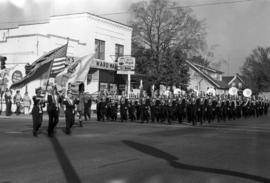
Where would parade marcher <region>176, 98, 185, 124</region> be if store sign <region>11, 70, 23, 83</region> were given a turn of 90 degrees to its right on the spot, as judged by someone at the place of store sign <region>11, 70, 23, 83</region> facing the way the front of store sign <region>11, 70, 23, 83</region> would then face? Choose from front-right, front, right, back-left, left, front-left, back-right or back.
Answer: back-left

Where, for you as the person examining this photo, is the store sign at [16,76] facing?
facing the viewer

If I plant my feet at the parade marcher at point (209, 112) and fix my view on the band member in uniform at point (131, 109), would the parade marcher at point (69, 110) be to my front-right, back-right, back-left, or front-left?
front-left

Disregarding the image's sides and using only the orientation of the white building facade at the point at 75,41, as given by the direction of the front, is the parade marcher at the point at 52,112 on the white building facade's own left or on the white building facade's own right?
on the white building facade's own right

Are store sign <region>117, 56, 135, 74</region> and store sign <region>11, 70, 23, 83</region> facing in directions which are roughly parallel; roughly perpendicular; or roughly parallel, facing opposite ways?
roughly parallel

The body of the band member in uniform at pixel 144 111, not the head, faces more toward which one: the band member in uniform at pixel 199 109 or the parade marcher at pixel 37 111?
the parade marcher

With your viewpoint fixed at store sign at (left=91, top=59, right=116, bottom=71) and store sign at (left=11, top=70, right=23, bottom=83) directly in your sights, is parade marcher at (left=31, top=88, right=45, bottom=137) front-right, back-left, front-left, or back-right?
front-left

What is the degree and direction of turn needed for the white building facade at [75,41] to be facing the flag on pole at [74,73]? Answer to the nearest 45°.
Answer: approximately 45° to its right

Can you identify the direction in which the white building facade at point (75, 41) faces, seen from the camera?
facing the viewer and to the right of the viewer

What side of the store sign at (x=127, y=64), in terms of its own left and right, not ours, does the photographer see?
front

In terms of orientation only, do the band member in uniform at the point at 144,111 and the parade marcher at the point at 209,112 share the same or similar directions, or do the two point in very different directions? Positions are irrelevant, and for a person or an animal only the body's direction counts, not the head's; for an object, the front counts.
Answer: same or similar directions

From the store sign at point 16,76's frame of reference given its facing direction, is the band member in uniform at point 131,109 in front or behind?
in front

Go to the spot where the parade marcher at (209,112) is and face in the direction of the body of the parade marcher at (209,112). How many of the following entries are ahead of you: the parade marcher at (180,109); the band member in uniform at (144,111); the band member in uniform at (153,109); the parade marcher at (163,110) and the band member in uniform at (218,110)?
4

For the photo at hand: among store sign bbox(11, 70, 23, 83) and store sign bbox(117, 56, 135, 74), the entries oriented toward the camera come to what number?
2

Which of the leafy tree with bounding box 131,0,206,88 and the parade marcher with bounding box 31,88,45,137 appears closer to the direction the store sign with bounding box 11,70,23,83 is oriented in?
the parade marcher

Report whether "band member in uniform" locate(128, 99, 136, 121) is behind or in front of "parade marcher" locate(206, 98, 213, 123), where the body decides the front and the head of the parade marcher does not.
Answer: in front

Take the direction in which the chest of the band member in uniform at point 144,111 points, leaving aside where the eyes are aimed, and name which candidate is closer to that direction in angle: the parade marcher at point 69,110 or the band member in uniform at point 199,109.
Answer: the parade marcher

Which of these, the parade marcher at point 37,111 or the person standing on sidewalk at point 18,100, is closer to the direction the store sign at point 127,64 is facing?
the parade marcher

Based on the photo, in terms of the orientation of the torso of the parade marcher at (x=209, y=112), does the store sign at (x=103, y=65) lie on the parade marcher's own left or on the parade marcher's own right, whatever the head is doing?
on the parade marcher's own right

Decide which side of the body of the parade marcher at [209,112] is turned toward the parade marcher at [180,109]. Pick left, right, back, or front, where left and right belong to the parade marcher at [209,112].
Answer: front
